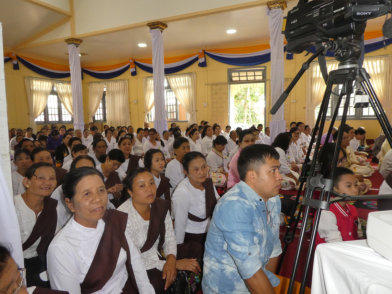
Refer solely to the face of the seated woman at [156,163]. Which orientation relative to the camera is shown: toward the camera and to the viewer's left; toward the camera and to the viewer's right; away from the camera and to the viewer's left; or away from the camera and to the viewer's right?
toward the camera and to the viewer's right

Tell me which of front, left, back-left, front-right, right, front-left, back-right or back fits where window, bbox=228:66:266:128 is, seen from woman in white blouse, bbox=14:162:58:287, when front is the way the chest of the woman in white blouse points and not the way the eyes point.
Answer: left

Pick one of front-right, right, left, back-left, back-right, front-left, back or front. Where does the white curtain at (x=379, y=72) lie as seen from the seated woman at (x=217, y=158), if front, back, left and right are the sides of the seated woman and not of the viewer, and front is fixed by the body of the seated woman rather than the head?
left

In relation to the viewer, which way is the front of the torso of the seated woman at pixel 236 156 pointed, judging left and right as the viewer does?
facing the viewer and to the right of the viewer

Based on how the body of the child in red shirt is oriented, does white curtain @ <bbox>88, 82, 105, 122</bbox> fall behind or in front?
behind

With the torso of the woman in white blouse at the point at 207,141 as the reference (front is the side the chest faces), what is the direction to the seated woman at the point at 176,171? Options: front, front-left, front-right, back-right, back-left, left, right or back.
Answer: front-right
